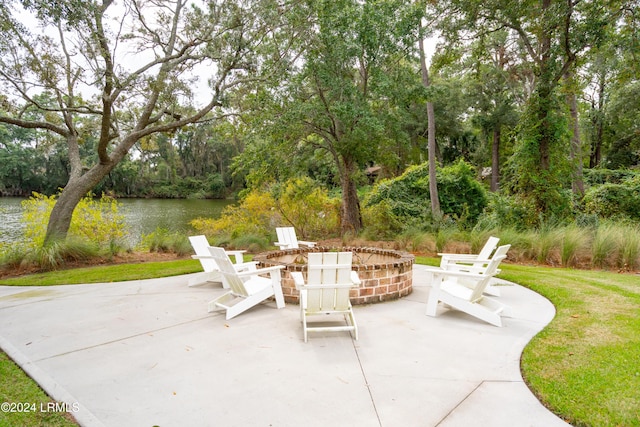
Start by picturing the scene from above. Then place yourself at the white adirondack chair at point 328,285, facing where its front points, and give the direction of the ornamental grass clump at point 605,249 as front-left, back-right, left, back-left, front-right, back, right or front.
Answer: front-right

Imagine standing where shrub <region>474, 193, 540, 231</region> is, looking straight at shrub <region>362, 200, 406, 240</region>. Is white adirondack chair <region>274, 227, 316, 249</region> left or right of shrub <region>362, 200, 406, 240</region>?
left

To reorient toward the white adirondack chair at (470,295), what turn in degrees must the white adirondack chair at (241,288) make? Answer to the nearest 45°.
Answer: approximately 45° to its right

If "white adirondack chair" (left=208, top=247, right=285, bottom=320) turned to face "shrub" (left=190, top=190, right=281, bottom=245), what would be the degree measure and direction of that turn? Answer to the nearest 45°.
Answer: approximately 45° to its left

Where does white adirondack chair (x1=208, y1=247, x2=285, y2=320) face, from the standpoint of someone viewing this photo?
facing away from the viewer and to the right of the viewer

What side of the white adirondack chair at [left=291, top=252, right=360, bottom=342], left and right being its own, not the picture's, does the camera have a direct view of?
back

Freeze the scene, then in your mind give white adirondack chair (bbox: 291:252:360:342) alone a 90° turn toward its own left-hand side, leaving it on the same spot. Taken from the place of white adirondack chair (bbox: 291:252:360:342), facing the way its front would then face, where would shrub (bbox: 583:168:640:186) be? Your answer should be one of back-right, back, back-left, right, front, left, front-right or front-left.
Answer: back-right

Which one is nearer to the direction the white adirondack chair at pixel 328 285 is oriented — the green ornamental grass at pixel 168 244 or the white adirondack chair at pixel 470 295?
the green ornamental grass

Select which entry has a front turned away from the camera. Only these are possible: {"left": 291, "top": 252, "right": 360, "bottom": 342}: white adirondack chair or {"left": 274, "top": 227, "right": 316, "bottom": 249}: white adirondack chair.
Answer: {"left": 291, "top": 252, "right": 360, "bottom": 342}: white adirondack chair

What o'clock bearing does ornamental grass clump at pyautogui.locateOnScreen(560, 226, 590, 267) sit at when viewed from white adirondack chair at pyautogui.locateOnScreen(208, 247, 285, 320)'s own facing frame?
The ornamental grass clump is roughly at 1 o'clock from the white adirondack chair.

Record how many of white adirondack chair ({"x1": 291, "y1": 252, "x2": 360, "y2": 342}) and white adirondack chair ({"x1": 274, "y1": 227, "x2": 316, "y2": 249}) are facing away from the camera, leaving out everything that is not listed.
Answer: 1

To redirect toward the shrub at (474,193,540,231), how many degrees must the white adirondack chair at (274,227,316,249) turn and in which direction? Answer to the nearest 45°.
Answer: approximately 45° to its left

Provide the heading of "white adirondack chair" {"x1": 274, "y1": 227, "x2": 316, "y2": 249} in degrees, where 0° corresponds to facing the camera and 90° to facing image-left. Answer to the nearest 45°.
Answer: approximately 315°

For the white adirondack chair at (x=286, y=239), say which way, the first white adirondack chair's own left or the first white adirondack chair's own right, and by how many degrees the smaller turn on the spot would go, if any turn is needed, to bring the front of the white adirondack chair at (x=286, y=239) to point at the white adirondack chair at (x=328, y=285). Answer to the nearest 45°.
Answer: approximately 45° to the first white adirondack chair's own right

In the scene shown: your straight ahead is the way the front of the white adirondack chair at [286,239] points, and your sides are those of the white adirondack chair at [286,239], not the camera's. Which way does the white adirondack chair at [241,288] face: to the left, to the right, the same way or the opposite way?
to the left

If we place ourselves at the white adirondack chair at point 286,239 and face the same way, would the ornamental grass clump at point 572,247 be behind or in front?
in front
